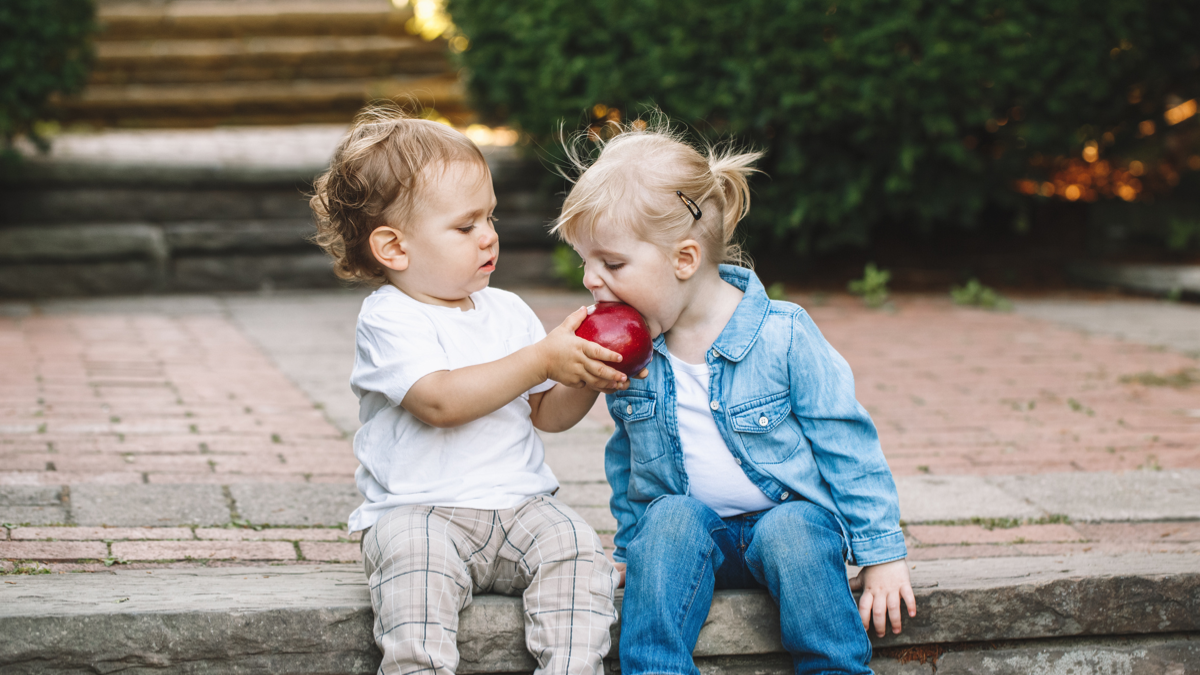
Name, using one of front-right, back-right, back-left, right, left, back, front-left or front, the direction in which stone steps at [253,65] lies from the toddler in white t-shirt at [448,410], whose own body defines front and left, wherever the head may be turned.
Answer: back-left

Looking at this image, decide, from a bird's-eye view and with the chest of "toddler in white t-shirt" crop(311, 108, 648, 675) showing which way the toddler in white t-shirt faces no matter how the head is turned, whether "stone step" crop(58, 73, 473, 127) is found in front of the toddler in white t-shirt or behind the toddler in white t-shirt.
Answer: behind

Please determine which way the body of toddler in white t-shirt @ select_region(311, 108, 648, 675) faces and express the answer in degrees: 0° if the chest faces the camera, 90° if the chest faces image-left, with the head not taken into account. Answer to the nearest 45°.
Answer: approximately 315°

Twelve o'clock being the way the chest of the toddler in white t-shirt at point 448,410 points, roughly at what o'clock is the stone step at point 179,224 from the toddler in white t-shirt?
The stone step is roughly at 7 o'clock from the toddler in white t-shirt.

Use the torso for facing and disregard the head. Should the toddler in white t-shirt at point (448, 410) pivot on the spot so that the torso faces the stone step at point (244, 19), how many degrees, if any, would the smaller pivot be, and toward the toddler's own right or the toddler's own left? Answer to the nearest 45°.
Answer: approximately 135° to the toddler's own left

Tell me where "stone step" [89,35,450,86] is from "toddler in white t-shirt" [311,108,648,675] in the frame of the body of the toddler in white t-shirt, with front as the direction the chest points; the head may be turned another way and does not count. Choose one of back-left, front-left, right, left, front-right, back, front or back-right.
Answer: back-left

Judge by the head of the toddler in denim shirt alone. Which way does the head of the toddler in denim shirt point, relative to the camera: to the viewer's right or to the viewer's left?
to the viewer's left
